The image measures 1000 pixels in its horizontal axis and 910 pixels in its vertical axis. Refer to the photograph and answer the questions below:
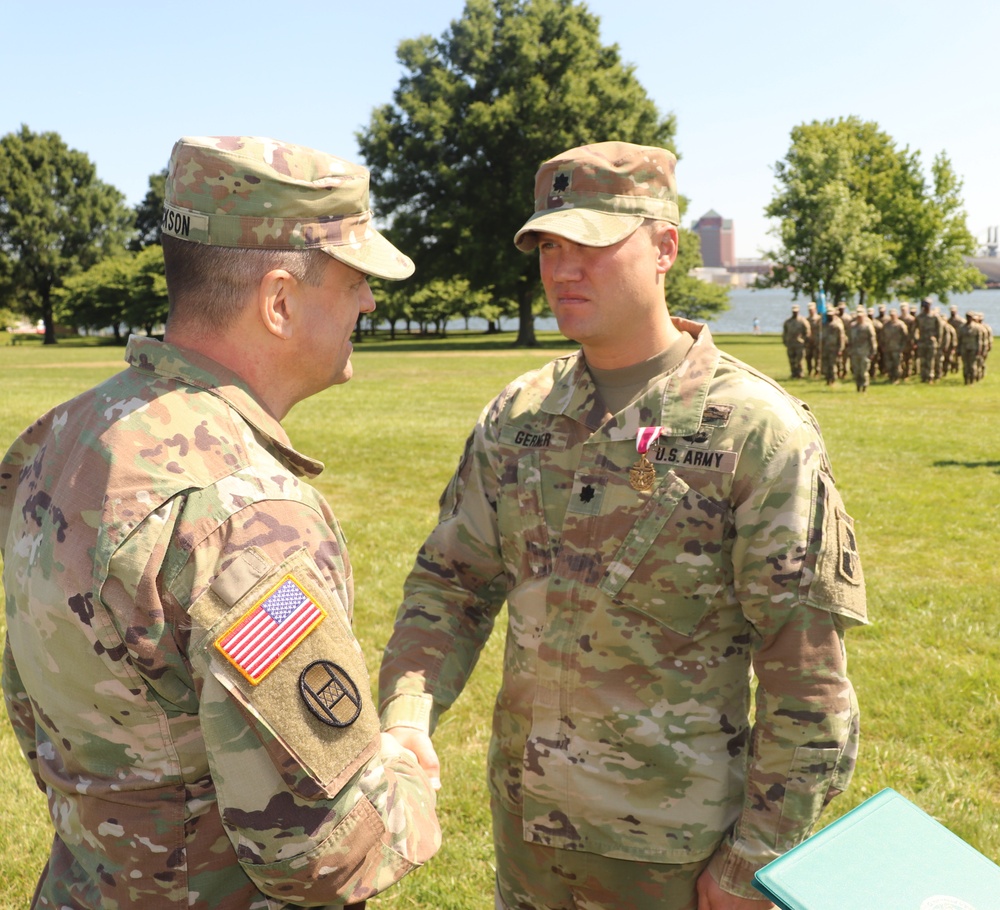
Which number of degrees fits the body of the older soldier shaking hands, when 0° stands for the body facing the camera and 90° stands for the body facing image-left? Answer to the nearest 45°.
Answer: approximately 225°

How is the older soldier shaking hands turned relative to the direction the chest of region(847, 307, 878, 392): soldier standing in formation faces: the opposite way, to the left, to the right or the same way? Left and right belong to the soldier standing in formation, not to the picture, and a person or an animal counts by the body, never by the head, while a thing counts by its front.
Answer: the opposite way

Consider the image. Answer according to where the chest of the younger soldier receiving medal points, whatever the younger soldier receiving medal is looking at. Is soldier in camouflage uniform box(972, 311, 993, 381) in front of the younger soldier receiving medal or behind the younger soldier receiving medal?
behind

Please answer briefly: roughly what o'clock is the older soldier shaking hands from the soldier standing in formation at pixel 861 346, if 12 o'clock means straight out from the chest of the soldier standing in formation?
The older soldier shaking hands is roughly at 12 o'clock from the soldier standing in formation.

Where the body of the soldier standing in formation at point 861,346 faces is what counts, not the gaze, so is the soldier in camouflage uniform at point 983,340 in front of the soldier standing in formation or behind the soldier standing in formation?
behind

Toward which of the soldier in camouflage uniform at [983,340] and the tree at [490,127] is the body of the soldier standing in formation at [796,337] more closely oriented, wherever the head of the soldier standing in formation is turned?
the soldier in camouflage uniform

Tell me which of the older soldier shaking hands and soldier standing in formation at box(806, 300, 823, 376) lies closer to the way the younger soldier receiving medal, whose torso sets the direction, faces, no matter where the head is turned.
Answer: the older soldier shaking hands

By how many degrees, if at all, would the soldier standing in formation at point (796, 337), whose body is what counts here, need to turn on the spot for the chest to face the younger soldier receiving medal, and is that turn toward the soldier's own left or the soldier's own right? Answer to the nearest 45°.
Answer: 0° — they already face them

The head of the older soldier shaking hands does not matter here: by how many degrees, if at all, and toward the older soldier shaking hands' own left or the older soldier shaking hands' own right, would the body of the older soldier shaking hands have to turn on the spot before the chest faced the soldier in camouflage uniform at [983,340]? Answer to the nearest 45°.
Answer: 0° — they already face them

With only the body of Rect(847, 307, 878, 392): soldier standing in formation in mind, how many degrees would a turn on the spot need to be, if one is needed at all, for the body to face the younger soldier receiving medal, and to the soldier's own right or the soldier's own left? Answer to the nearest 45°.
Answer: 0° — they already face them

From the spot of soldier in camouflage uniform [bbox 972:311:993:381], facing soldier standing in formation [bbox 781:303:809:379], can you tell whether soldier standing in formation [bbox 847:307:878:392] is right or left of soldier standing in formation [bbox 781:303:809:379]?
left

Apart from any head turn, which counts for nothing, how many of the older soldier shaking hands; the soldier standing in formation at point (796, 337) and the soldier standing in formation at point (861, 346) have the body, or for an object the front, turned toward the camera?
2
